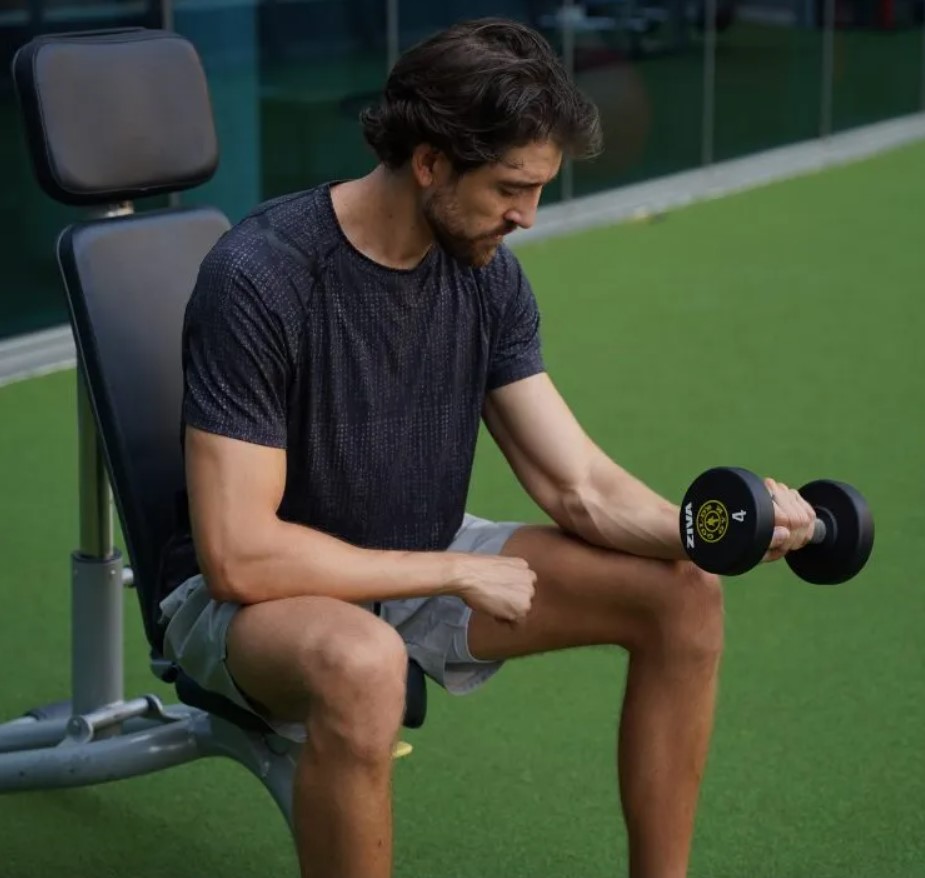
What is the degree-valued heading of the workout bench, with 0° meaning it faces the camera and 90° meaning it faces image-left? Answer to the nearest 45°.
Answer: approximately 315°

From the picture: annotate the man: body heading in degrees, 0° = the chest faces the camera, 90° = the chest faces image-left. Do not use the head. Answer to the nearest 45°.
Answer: approximately 315°
